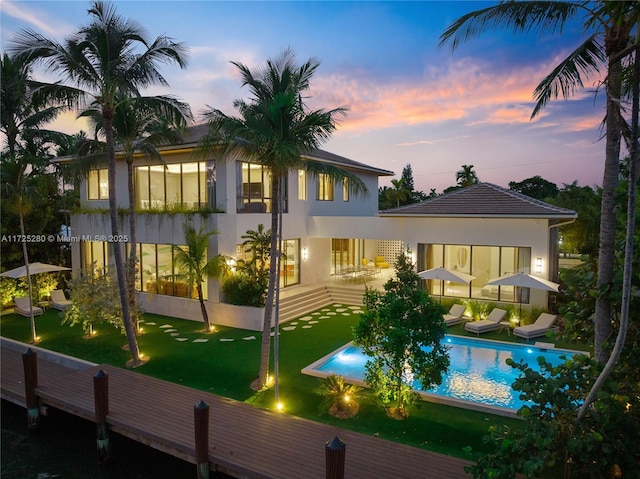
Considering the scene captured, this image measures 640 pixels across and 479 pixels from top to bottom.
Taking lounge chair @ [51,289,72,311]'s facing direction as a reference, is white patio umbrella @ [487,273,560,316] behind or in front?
in front

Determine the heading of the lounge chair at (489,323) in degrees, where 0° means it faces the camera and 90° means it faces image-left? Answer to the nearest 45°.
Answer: approximately 45°

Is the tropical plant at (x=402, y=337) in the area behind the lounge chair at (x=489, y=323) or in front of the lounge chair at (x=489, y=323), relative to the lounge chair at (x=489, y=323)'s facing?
in front

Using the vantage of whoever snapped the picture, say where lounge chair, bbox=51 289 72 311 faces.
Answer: facing the viewer and to the right of the viewer

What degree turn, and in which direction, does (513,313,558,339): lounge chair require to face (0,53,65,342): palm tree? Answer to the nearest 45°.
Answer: approximately 45° to its right

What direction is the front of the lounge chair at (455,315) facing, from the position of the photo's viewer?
facing the viewer and to the left of the viewer

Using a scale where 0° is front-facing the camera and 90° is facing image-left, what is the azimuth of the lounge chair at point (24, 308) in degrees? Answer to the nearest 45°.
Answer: approximately 315°

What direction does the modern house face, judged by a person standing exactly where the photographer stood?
facing the viewer

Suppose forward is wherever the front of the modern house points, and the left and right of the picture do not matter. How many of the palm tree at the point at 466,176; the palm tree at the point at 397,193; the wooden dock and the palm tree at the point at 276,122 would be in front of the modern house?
2
